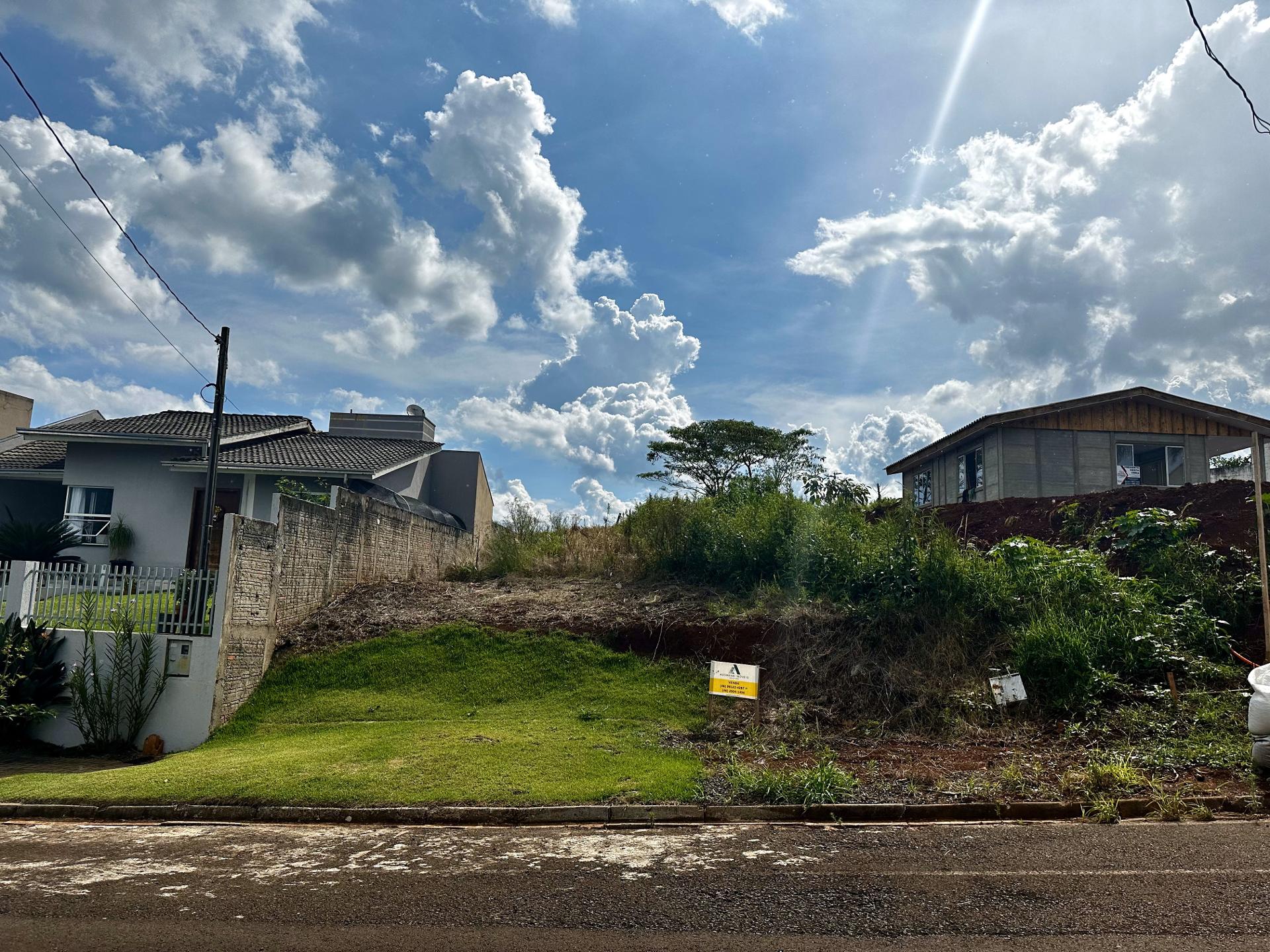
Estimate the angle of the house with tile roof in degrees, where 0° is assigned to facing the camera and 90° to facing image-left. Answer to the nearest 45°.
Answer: approximately 0°

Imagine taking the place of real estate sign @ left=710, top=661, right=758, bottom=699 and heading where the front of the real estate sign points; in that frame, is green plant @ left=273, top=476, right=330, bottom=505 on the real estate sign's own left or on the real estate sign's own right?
on the real estate sign's own right

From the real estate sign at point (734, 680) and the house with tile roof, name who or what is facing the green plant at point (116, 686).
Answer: the house with tile roof

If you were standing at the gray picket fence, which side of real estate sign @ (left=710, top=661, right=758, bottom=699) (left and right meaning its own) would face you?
right

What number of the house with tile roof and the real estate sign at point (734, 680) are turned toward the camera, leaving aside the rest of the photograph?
2

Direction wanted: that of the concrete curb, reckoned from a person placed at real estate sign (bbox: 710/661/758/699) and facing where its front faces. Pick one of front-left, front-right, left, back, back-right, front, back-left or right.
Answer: front

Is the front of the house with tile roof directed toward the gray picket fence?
yes

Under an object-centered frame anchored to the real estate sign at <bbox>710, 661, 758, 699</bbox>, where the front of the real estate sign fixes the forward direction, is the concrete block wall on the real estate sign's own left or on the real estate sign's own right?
on the real estate sign's own right

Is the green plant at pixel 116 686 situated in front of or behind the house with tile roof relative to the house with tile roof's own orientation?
in front

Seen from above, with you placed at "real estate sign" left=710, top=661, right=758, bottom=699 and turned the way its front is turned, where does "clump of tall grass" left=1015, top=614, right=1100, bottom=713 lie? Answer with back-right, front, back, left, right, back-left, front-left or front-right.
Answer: left

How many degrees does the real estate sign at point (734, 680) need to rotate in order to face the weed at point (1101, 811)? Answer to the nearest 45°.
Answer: approximately 45° to its left

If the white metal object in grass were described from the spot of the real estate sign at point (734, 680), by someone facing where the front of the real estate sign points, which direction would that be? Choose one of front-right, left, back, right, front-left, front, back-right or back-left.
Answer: left

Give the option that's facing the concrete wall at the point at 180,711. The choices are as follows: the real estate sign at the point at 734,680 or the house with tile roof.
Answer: the house with tile roof

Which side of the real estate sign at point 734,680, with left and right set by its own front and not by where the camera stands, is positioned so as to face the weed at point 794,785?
front

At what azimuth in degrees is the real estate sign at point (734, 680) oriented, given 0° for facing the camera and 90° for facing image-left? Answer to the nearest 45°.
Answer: approximately 0°
